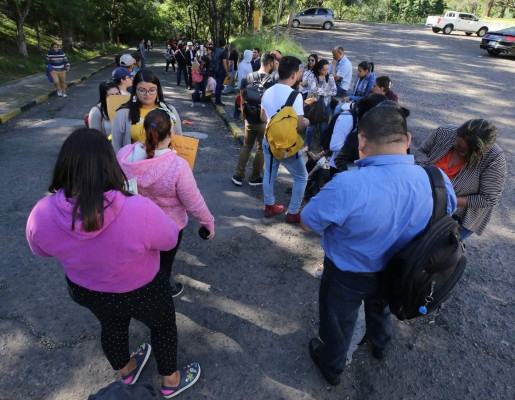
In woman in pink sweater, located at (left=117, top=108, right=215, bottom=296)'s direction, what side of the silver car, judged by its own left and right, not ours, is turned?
left

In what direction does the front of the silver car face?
to the viewer's left

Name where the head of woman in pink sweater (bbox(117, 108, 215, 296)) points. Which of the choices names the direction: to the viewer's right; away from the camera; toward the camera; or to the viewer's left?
away from the camera

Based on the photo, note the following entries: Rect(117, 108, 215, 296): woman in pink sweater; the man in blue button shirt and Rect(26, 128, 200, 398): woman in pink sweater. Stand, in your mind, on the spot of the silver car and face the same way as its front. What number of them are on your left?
3

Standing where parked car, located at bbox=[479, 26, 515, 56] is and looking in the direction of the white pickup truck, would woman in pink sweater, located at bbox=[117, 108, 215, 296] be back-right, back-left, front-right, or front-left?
back-left

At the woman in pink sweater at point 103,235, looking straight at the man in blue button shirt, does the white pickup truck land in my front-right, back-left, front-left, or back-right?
front-left

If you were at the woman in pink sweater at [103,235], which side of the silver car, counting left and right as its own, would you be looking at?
left

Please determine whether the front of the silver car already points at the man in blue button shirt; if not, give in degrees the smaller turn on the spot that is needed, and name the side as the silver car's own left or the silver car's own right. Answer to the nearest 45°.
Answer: approximately 90° to the silver car's own left

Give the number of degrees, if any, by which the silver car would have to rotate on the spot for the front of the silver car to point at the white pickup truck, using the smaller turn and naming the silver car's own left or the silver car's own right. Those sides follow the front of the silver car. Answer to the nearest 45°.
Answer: approximately 180°

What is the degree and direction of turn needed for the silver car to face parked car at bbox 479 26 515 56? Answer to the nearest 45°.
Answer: approximately 135° to its left
